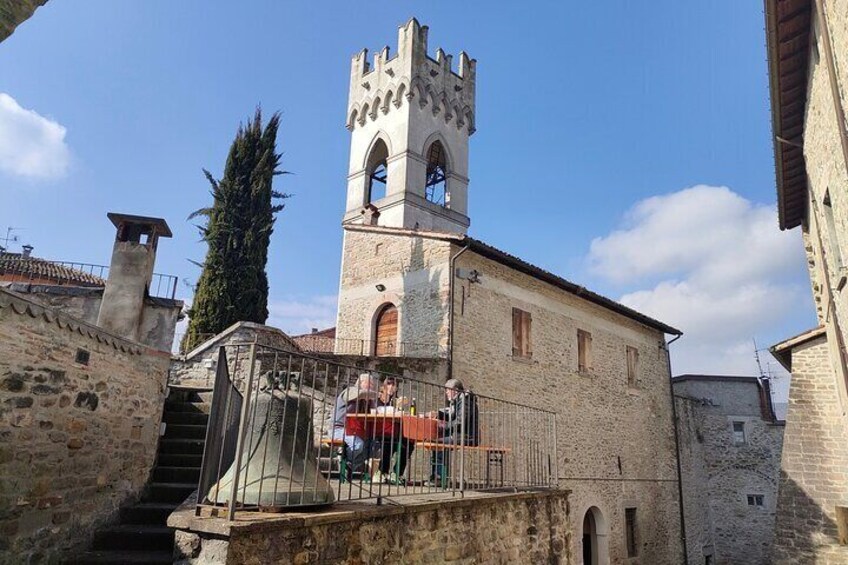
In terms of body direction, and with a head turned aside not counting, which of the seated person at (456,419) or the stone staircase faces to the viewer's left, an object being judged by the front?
the seated person

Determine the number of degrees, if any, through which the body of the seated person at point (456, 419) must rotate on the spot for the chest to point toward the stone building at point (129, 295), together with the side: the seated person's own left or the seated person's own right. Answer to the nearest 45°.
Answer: approximately 45° to the seated person's own right

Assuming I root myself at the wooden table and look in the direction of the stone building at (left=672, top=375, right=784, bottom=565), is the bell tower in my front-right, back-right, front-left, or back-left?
front-left

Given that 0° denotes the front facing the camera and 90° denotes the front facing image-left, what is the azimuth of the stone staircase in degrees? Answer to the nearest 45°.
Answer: approximately 0°

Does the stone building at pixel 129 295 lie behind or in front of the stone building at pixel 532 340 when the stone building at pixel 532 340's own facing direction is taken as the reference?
in front

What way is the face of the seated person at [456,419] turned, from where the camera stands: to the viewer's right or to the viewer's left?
to the viewer's left

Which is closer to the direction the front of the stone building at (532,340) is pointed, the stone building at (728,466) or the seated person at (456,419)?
the seated person

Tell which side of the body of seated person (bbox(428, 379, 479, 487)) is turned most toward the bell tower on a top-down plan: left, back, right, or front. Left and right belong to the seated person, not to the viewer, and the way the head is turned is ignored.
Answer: right

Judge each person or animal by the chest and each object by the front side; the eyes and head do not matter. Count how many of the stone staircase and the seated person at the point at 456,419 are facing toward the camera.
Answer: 1

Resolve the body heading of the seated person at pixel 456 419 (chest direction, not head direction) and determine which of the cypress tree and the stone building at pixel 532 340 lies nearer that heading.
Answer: the cypress tree

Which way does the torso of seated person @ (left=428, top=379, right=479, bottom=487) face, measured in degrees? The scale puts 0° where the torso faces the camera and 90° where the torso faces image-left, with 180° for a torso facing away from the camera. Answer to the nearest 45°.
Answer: approximately 90°

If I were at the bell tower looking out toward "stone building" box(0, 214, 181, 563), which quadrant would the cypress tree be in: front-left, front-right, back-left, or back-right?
front-right
